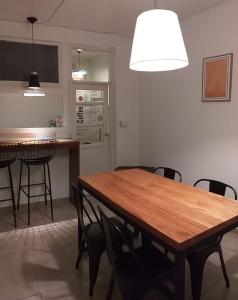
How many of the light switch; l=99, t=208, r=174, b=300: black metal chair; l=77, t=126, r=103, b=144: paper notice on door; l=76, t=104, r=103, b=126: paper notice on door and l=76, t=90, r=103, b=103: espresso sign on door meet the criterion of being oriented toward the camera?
4

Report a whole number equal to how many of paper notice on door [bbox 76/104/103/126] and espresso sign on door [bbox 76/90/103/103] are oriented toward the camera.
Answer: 2

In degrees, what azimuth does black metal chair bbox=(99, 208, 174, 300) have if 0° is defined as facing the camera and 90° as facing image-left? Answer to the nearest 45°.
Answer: approximately 225°

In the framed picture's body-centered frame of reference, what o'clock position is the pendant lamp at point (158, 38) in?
The pendant lamp is roughly at 11 o'clock from the framed picture.

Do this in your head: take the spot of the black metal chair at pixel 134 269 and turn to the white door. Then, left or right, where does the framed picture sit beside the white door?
right
